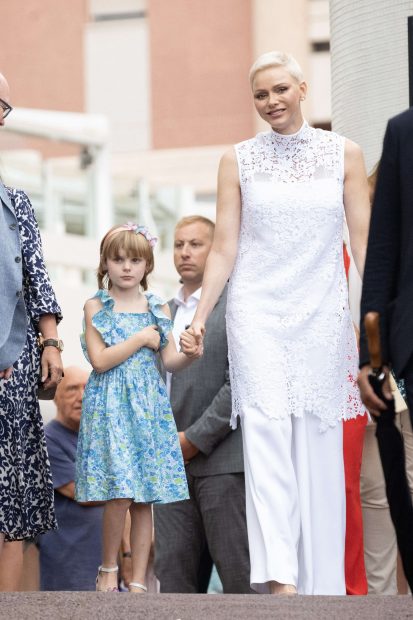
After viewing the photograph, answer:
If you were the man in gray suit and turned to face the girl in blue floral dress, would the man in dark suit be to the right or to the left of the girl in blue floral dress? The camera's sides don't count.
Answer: left

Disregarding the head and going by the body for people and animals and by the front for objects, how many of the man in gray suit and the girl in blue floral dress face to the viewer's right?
0

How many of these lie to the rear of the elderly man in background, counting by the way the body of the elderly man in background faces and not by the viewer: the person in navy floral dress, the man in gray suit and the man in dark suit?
0

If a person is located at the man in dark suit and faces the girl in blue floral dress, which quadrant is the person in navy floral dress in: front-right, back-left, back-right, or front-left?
front-left

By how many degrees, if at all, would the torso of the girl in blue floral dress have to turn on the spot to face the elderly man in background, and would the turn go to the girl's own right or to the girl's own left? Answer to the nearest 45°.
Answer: approximately 180°

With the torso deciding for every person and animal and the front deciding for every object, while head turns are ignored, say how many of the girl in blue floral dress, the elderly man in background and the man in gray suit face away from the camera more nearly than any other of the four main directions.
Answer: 0

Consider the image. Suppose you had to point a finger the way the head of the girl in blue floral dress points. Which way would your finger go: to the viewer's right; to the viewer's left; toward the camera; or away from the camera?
toward the camera

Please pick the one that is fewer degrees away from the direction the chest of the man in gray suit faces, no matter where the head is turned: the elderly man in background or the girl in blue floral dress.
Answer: the girl in blue floral dress

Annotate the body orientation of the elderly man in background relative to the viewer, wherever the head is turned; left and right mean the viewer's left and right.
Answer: facing the viewer and to the right of the viewer

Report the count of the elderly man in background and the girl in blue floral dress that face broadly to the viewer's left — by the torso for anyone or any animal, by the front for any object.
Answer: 0

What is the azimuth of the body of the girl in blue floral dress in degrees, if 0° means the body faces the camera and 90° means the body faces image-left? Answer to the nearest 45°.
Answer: approximately 0°

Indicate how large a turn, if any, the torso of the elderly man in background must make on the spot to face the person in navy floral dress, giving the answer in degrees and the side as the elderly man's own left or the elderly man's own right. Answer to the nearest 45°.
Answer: approximately 45° to the elderly man's own right

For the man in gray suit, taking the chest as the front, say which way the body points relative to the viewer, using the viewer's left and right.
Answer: facing the viewer and to the left of the viewer
